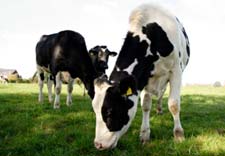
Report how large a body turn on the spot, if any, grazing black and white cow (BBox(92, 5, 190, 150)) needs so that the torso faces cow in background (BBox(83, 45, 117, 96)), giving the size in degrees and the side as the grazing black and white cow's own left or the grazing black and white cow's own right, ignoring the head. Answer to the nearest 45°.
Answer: approximately 135° to the grazing black and white cow's own right

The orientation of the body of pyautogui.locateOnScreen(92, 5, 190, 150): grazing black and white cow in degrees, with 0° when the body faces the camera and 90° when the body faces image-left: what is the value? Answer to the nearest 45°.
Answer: approximately 45°

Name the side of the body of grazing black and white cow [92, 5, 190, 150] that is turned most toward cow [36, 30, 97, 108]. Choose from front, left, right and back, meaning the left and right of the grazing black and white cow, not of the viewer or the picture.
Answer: right
